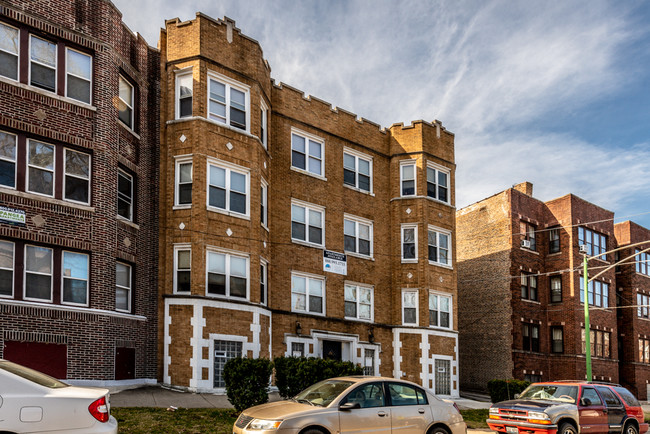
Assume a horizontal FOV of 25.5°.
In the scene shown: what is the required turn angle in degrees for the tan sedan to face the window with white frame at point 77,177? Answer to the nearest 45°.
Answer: approximately 90° to its right

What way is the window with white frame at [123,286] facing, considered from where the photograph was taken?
facing the viewer and to the right of the viewer

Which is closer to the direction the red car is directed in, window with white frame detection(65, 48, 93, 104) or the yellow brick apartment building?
the window with white frame

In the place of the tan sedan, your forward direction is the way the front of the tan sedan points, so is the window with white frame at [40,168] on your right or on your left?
on your right

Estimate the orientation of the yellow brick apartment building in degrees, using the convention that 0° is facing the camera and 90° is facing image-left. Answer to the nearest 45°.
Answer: approximately 315°

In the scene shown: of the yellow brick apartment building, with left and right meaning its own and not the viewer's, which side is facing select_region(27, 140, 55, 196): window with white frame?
right

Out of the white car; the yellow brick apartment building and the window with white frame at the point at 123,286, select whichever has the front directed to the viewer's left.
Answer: the white car

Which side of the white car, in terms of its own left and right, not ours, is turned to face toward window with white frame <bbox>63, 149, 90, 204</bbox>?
right

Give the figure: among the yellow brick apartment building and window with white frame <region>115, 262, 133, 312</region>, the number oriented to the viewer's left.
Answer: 0

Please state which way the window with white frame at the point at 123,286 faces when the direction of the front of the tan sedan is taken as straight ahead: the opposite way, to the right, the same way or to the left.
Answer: to the left

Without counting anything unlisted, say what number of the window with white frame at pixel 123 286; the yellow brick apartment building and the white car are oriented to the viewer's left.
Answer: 1

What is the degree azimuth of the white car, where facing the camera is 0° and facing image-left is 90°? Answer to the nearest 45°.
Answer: approximately 90°

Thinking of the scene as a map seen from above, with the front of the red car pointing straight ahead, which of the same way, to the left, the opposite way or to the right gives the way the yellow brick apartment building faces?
to the left
